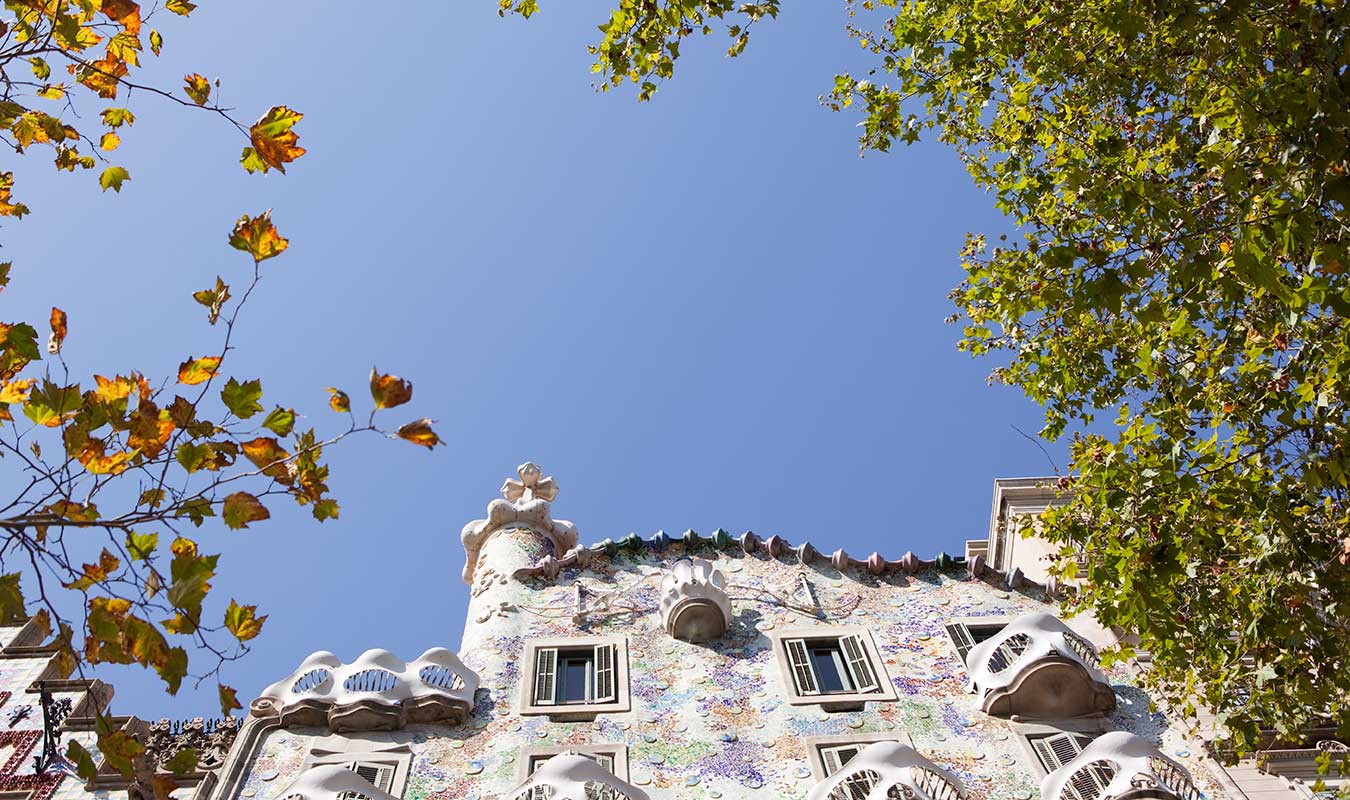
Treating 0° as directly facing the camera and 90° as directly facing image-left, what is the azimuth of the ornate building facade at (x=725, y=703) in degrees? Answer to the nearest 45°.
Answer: approximately 0°
